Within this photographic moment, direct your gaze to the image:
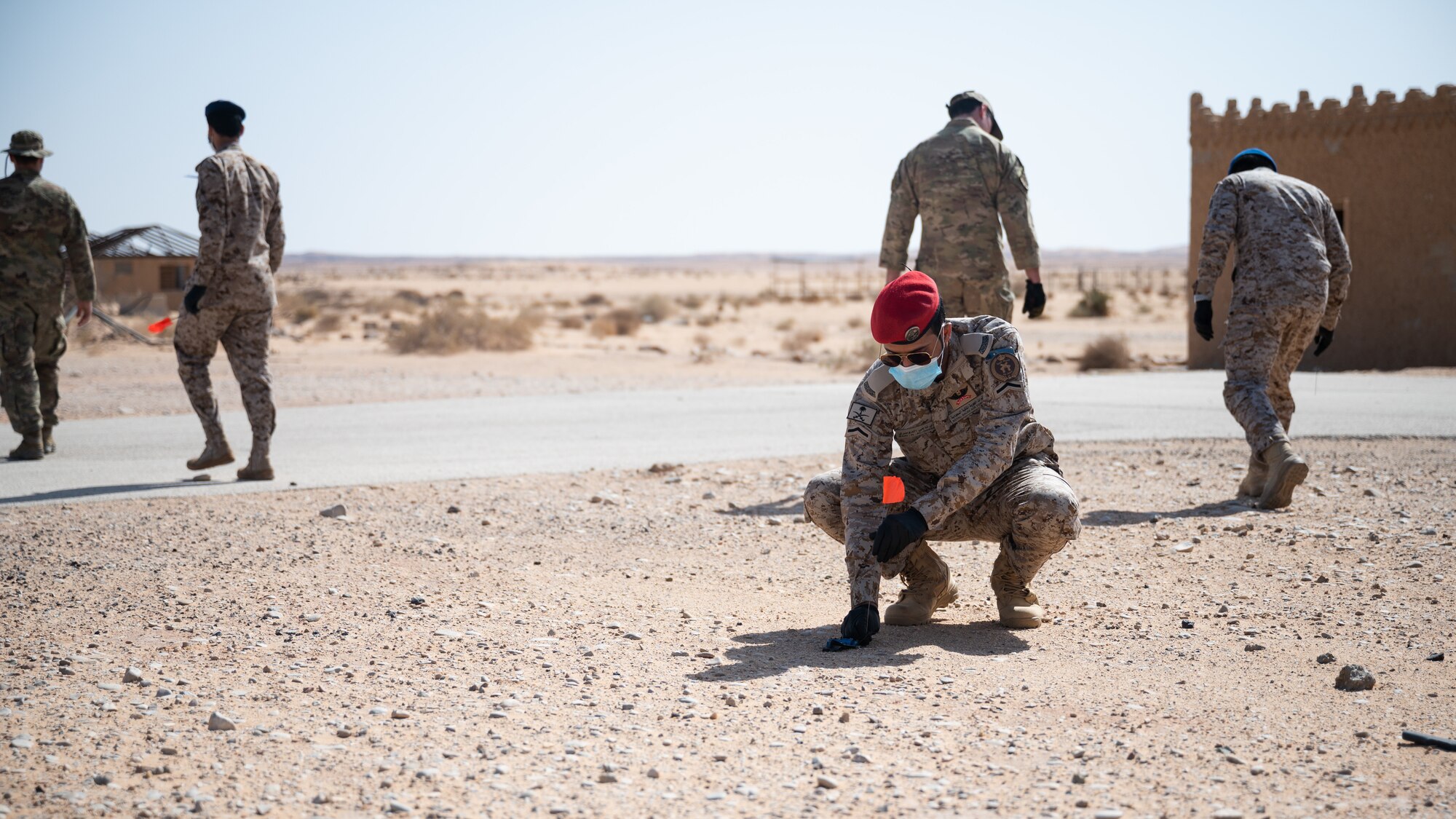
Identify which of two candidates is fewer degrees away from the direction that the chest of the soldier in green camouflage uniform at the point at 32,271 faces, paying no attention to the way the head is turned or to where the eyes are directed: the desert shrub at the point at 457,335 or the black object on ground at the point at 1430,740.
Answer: the desert shrub

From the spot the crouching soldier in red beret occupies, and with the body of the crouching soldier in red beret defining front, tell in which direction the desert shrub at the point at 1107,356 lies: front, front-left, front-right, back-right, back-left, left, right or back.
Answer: back

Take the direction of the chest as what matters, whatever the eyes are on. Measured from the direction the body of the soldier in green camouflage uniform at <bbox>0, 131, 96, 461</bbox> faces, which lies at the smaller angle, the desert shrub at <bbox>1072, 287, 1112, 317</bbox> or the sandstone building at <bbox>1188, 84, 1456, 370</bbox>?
the desert shrub

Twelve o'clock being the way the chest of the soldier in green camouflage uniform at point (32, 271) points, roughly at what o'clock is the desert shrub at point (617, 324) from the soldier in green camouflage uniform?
The desert shrub is roughly at 1 o'clock from the soldier in green camouflage uniform.

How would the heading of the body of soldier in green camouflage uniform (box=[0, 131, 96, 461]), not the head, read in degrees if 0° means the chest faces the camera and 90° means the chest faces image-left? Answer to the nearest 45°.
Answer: approximately 180°

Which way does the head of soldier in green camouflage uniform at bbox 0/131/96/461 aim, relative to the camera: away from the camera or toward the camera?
away from the camera

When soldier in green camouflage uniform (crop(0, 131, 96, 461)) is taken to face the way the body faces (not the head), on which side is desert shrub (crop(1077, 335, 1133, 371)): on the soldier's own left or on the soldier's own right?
on the soldier's own right

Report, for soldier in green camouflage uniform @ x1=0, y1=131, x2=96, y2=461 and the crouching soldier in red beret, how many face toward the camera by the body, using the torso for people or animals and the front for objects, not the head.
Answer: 1

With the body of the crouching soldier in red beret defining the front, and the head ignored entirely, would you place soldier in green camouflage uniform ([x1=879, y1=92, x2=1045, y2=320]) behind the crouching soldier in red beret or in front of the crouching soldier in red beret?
behind

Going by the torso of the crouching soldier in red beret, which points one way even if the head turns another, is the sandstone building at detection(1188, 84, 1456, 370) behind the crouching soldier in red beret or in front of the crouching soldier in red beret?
behind

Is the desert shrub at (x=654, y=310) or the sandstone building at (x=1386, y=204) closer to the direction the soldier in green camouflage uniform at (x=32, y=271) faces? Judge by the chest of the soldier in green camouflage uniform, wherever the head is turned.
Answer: the desert shrub
